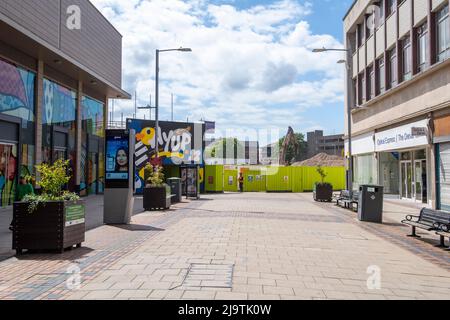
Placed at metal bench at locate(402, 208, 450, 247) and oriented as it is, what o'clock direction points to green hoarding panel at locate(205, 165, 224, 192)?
The green hoarding panel is roughly at 3 o'clock from the metal bench.

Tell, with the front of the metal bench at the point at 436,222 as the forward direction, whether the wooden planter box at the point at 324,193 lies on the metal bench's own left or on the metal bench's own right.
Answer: on the metal bench's own right

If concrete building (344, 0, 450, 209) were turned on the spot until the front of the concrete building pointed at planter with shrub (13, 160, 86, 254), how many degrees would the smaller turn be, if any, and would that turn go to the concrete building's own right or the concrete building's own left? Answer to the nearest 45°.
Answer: approximately 45° to the concrete building's own left

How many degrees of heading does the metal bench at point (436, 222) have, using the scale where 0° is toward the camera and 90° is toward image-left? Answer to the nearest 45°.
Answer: approximately 45°

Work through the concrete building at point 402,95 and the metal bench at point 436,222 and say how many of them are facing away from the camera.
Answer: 0

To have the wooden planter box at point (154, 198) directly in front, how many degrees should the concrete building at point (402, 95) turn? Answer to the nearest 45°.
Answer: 0° — it already faces it

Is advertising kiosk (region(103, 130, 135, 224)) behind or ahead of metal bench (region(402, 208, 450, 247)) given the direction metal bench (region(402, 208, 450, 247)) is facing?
ahead

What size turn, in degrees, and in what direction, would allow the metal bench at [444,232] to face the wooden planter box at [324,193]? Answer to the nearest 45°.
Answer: approximately 90° to its right

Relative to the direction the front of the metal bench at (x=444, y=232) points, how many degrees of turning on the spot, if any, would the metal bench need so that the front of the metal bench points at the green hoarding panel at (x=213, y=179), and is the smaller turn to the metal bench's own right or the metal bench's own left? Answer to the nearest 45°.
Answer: approximately 90° to the metal bench's own right
